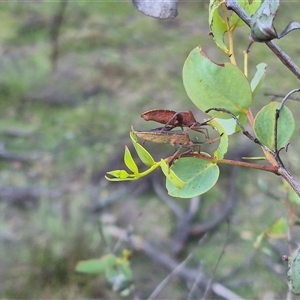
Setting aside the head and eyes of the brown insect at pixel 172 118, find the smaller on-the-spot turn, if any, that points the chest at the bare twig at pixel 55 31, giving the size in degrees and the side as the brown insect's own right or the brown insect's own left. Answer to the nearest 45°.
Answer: approximately 90° to the brown insect's own left

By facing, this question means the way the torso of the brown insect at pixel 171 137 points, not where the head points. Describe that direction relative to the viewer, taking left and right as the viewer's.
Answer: facing to the right of the viewer

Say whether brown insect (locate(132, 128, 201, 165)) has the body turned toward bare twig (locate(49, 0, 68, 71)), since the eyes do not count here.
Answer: no

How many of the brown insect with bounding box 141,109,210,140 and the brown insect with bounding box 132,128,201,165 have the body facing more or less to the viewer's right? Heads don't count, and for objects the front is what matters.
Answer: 2

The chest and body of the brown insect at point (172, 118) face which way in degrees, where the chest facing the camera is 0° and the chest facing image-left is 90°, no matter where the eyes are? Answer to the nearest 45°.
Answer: approximately 270°
